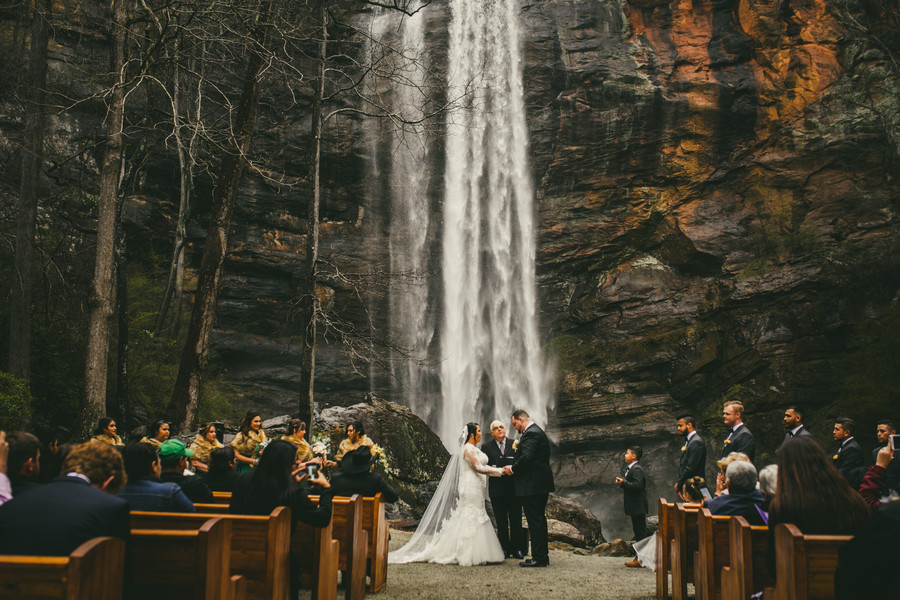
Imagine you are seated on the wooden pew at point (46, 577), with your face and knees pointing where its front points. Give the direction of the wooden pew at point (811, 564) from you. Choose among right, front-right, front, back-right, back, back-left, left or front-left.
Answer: front-right

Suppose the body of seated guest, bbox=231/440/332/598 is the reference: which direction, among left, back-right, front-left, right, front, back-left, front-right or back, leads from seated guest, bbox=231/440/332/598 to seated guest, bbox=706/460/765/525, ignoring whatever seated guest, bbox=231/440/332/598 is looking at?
front-right

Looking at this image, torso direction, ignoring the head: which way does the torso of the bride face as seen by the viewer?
to the viewer's right

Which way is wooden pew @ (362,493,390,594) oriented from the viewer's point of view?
away from the camera

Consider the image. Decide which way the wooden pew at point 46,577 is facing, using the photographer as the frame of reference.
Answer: facing away from the viewer and to the right of the viewer

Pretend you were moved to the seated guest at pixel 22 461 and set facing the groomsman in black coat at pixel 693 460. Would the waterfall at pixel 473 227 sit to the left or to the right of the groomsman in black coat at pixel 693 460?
left

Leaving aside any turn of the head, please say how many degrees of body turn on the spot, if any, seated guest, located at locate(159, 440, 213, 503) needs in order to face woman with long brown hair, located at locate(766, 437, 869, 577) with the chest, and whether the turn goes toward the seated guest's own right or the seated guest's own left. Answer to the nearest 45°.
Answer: approximately 90° to the seated guest's own right

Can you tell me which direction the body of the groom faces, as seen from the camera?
to the viewer's left

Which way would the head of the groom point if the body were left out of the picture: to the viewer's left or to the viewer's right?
to the viewer's left

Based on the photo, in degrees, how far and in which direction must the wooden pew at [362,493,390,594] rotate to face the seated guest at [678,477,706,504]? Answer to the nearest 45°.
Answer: approximately 90° to its right

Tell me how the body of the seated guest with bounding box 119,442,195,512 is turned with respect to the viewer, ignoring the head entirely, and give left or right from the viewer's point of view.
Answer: facing away from the viewer and to the right of the viewer

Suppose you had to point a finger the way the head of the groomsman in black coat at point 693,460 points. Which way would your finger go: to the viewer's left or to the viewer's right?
to the viewer's left

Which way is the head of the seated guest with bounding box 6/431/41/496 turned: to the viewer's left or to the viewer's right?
to the viewer's right

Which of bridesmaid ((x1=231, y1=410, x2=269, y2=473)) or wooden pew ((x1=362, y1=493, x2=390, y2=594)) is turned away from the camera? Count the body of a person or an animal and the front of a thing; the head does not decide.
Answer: the wooden pew

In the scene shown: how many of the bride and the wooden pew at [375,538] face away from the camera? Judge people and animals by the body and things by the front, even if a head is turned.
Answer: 1
